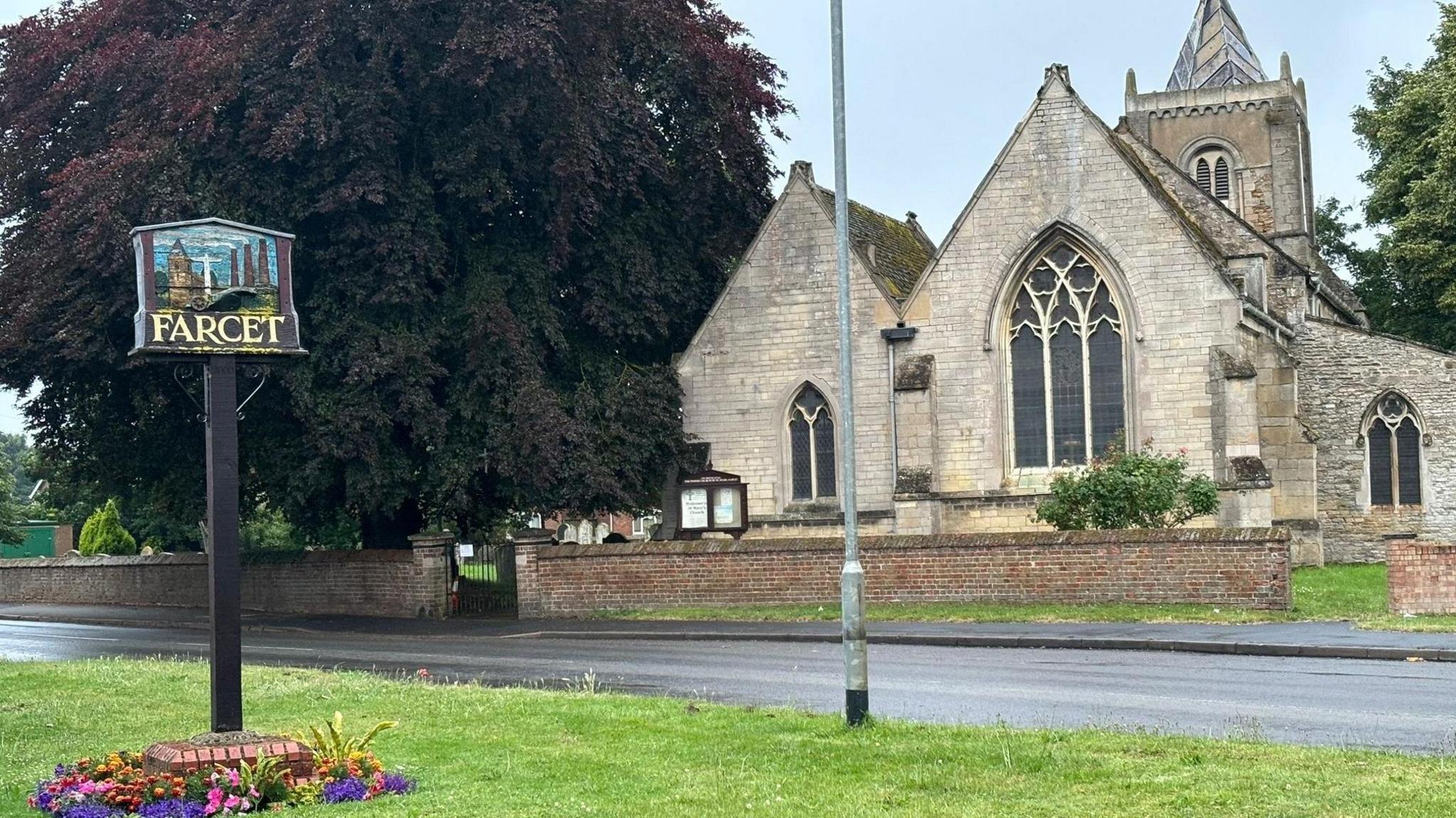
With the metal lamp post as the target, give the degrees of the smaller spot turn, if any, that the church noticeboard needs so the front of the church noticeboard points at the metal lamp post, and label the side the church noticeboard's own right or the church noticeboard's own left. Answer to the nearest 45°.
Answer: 0° — it already faces it

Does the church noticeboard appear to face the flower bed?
yes

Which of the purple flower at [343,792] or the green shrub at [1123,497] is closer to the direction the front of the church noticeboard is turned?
the purple flower

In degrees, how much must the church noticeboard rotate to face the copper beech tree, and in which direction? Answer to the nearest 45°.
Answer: approximately 90° to its right

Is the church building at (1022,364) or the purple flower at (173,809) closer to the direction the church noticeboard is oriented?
the purple flower

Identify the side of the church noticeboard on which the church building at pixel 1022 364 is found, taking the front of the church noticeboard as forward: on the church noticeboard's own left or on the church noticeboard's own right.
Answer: on the church noticeboard's own left

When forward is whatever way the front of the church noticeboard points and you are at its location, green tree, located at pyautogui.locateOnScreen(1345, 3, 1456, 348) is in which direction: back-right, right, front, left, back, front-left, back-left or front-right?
back-left

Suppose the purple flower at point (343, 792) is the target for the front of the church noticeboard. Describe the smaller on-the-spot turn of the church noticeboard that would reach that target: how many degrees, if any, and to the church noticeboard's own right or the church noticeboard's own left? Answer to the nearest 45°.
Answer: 0° — it already faces it

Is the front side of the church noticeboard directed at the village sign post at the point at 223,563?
yes

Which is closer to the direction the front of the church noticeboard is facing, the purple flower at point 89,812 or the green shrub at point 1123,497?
the purple flower

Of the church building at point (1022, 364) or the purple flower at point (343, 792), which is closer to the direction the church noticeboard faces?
the purple flower

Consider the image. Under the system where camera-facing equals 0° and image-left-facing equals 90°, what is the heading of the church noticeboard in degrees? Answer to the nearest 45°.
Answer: approximately 0°
